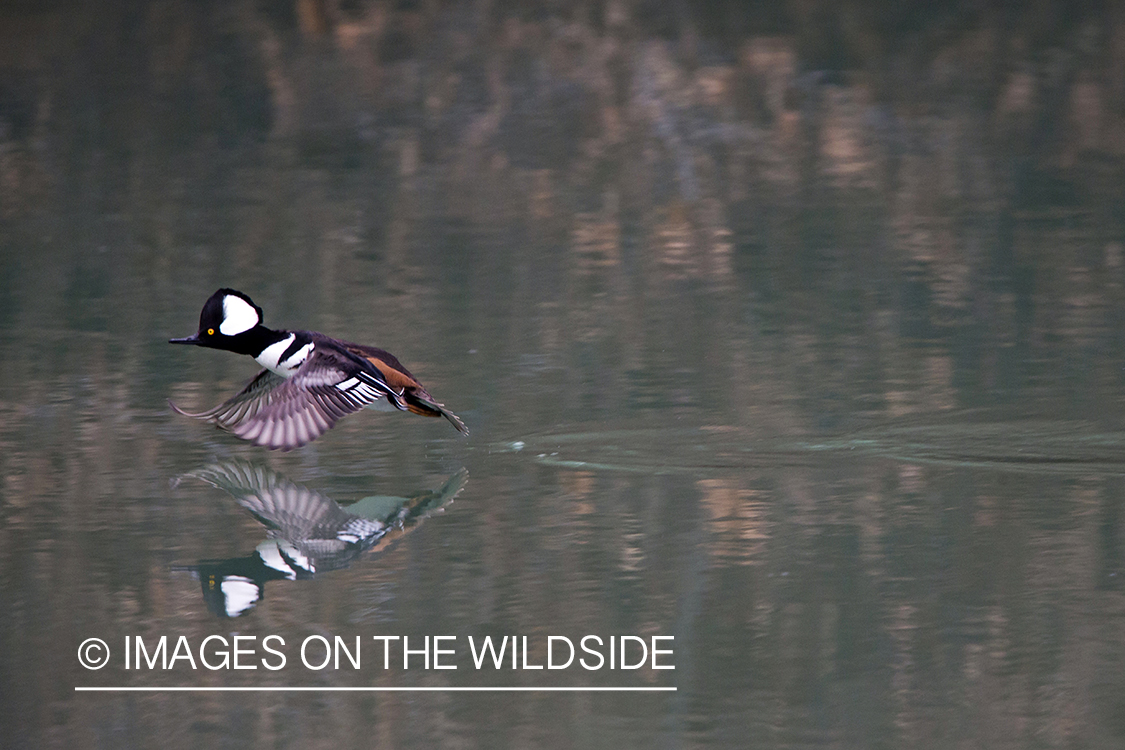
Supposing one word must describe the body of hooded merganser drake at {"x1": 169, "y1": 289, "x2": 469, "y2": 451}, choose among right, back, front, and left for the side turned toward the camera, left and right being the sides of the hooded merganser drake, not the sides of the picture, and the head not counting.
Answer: left
